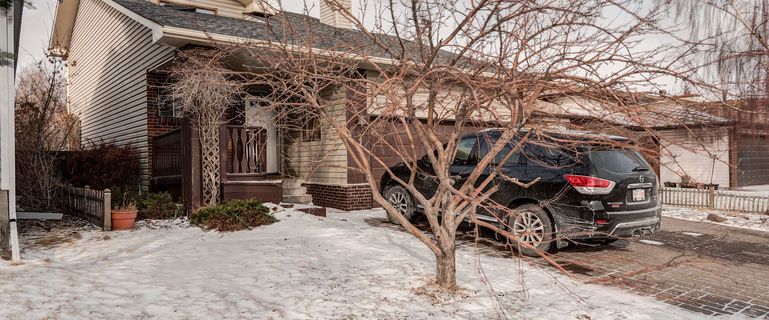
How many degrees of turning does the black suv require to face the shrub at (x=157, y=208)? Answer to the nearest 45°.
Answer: approximately 45° to its left

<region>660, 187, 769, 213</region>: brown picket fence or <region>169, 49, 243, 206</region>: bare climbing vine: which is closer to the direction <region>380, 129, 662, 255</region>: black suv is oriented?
the bare climbing vine

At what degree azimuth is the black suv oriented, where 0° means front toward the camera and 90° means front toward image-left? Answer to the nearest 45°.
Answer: approximately 135°

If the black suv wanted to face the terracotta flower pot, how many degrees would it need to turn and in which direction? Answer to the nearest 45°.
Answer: approximately 45° to its left

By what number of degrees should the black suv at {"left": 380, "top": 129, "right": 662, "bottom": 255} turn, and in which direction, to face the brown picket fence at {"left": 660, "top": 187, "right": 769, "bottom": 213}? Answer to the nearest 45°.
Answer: approximately 90° to its right

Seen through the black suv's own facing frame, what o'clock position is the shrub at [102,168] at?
The shrub is roughly at 11 o'clock from the black suv.

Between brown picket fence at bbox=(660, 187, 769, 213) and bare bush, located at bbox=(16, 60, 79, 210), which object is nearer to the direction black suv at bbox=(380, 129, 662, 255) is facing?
the bare bush

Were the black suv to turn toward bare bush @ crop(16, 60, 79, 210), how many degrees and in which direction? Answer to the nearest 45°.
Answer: approximately 45° to its left

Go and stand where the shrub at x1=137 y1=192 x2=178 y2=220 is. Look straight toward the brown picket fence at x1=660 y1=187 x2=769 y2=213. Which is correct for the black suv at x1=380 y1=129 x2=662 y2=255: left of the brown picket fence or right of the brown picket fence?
right

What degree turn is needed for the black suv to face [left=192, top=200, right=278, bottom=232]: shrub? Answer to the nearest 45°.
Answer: approximately 45° to its left

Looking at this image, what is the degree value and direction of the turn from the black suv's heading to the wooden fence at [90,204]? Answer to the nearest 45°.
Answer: approximately 45° to its left
